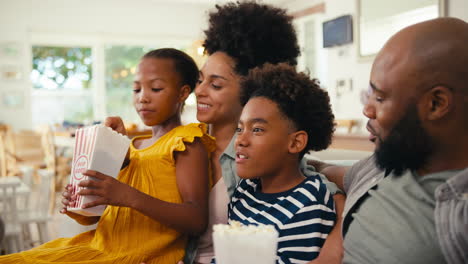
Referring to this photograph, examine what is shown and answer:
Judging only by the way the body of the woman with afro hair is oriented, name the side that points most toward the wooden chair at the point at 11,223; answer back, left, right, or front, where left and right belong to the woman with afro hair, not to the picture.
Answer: right

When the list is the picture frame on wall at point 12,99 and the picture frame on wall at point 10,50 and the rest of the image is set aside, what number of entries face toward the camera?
2

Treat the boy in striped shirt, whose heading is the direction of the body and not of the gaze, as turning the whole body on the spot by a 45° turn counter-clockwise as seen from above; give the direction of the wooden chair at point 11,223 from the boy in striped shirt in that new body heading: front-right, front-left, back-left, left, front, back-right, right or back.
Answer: back-right

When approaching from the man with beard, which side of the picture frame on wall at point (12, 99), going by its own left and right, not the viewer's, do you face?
front

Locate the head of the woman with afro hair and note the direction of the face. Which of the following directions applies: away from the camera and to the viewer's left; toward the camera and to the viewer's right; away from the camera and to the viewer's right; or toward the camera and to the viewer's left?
toward the camera and to the viewer's left

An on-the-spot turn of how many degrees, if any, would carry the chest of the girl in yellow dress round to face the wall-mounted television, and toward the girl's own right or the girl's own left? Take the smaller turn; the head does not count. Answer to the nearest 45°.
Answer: approximately 180°

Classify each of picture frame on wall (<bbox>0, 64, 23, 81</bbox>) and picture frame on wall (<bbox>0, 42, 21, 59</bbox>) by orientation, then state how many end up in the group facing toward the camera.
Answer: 2
